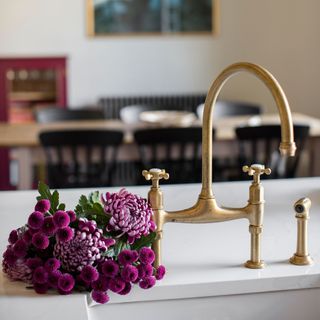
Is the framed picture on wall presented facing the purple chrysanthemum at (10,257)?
yes

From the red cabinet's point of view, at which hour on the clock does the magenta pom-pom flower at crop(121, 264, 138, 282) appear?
The magenta pom-pom flower is roughly at 12 o'clock from the red cabinet.

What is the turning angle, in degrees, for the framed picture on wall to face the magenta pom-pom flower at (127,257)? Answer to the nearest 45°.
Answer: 0° — it already faces it

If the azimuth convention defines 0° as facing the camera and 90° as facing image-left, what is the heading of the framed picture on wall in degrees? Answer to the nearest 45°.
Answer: approximately 0°

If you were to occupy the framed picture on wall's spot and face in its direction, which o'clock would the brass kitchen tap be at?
The brass kitchen tap is roughly at 12 o'clock from the framed picture on wall.

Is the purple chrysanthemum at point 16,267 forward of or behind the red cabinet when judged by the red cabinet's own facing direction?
forward

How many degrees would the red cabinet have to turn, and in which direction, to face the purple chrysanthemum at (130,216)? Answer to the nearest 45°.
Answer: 0° — it already faces it

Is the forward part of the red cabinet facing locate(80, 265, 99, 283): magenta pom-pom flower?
yes

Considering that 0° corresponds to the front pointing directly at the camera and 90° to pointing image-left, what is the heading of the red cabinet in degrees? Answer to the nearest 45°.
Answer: approximately 0°

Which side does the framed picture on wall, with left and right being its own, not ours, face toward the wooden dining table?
front

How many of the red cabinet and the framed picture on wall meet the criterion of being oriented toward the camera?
2

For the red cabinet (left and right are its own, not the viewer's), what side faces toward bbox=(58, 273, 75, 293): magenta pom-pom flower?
front
